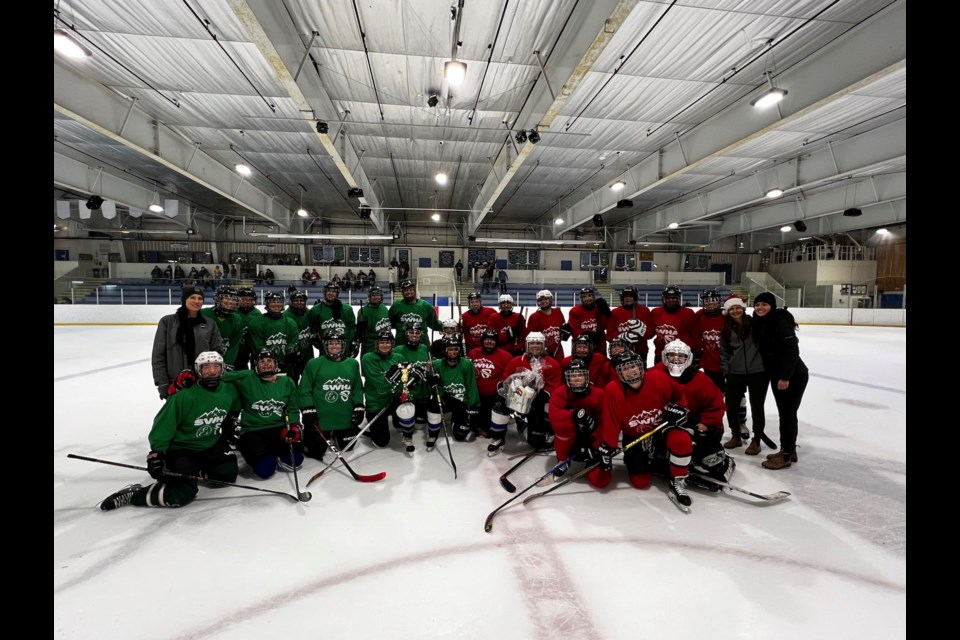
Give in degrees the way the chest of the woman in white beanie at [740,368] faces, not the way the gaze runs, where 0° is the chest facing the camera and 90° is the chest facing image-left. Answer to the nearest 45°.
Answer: approximately 0°

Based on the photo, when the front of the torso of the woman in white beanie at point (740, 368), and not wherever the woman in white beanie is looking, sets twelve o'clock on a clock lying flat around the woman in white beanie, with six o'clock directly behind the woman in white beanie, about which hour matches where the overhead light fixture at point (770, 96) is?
The overhead light fixture is roughly at 6 o'clock from the woman in white beanie.

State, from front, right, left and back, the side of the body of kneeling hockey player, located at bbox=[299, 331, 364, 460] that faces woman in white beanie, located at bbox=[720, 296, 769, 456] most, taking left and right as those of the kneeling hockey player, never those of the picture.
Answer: left

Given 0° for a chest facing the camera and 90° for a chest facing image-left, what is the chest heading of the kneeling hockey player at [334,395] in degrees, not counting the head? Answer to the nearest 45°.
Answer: approximately 0°
